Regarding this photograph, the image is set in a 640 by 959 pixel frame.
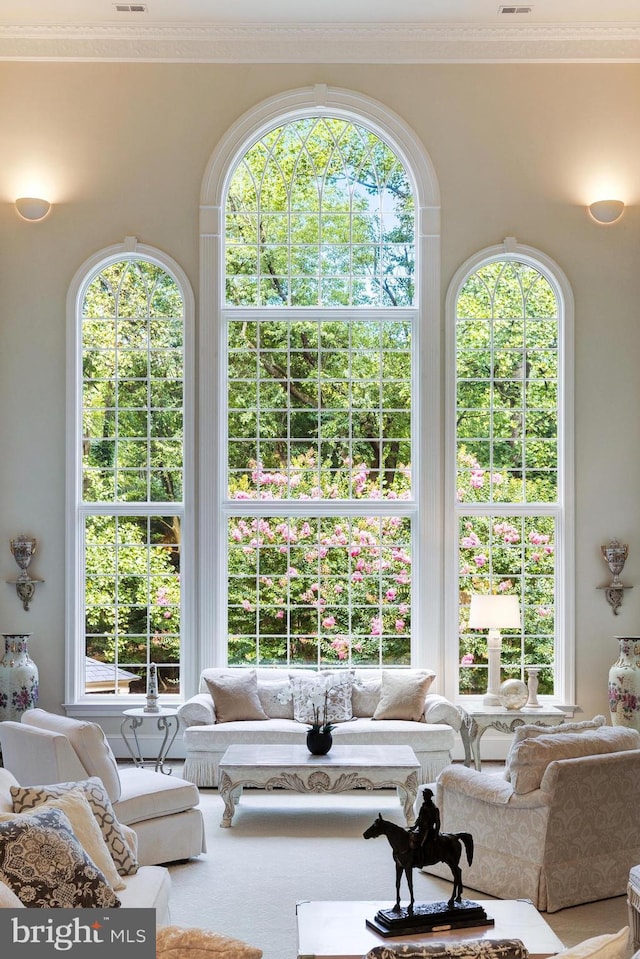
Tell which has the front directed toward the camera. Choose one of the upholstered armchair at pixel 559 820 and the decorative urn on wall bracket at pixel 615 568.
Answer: the decorative urn on wall bracket

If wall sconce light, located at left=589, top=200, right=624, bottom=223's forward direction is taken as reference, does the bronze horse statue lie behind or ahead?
ahead

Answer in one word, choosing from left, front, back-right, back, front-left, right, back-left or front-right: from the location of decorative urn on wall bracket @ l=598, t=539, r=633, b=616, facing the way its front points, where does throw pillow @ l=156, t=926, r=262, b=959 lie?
front

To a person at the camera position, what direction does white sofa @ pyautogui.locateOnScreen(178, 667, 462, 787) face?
facing the viewer

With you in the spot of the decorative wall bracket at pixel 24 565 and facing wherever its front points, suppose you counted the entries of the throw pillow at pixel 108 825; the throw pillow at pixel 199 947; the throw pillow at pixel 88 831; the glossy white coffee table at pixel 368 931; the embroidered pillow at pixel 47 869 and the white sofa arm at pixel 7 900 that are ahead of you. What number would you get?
6

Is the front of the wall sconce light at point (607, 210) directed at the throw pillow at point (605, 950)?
yes

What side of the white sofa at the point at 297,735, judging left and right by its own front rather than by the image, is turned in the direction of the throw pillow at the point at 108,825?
front

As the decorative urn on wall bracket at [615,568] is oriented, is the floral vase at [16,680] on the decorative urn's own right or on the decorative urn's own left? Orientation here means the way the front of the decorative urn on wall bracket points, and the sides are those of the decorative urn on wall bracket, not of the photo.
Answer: on the decorative urn's own right

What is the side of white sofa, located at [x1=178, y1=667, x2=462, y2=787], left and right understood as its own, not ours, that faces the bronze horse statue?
front
